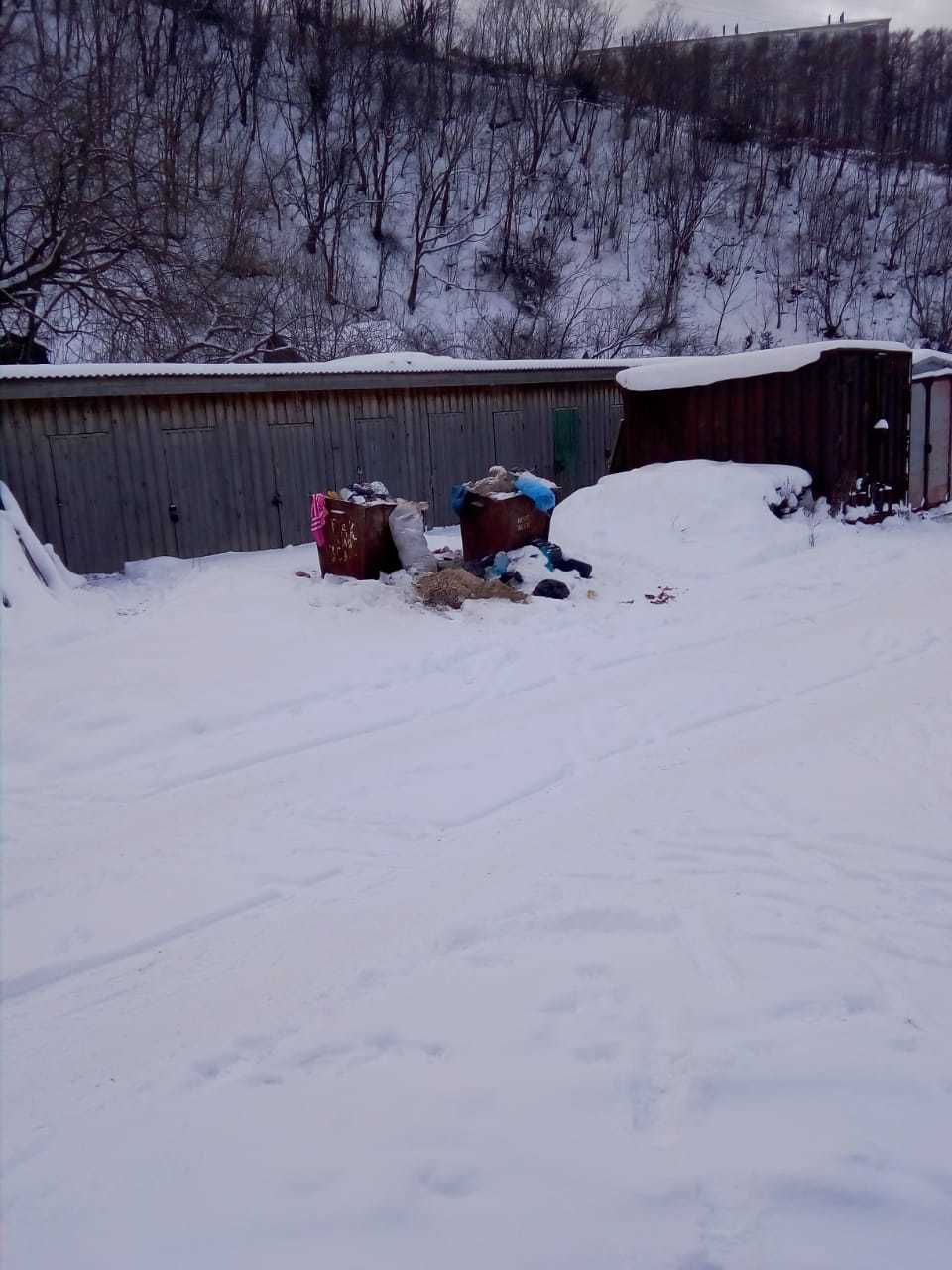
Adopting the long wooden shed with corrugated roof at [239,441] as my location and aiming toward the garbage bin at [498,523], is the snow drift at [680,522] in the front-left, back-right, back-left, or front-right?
front-left

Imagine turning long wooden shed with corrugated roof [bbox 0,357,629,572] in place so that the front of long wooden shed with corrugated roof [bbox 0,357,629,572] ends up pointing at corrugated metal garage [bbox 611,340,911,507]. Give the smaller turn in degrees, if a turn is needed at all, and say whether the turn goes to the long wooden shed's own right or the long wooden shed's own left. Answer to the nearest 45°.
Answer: approximately 45° to the long wooden shed's own left

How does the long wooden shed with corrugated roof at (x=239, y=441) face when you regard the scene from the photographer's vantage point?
facing the viewer and to the right of the viewer

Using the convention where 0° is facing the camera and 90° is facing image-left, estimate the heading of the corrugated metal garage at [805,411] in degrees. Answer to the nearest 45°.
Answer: approximately 315°

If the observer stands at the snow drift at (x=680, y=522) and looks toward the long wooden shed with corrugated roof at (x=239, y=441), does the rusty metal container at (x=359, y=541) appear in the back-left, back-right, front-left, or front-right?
front-left

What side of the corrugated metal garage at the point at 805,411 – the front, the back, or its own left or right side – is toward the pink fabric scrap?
right

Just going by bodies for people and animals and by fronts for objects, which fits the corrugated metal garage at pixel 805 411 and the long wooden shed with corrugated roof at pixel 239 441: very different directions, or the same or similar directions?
same or similar directions

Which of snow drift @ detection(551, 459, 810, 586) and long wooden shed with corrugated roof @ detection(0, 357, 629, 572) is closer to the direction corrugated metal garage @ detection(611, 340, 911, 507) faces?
the snow drift

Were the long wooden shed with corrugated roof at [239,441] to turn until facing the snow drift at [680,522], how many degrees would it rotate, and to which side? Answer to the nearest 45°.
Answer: approximately 45° to its left

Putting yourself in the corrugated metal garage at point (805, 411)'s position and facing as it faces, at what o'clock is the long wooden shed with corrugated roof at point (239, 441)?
the long wooden shed with corrugated roof at point (239, 441) is roughly at 4 o'clock from the corrugated metal garage at point (805, 411).

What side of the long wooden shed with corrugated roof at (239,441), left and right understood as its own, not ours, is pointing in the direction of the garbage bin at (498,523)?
front

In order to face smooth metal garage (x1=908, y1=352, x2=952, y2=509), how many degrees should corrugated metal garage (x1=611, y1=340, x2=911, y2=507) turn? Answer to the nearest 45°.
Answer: approximately 90° to its left

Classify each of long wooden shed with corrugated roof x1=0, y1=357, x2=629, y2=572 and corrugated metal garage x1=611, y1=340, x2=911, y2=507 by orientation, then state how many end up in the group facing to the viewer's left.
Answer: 0

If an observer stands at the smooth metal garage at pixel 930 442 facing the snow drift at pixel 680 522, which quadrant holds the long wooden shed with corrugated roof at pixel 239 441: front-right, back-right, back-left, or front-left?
front-right

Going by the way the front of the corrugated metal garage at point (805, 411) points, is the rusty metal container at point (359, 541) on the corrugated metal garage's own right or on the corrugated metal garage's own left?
on the corrugated metal garage's own right
